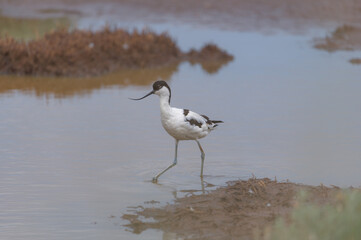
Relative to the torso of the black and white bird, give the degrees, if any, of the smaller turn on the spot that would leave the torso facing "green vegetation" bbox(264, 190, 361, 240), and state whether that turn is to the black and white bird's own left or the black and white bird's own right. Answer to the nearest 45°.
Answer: approximately 90° to the black and white bird's own left

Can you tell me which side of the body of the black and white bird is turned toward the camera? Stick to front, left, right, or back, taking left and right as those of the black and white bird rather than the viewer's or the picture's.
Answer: left

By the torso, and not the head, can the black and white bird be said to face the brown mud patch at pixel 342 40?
no

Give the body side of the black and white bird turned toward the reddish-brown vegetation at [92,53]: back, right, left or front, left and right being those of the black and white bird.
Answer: right

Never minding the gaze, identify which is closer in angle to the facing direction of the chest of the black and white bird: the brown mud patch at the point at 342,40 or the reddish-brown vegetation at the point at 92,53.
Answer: the reddish-brown vegetation
